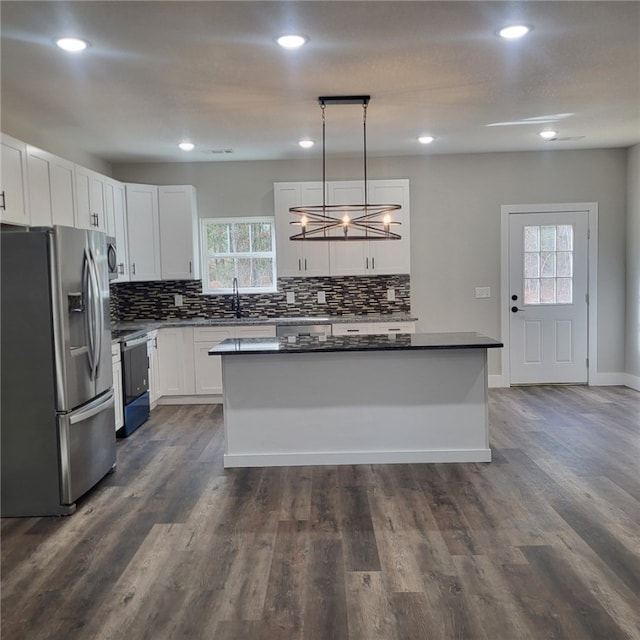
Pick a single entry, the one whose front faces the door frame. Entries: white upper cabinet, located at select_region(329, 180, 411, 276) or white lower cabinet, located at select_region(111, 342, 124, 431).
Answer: the white lower cabinet

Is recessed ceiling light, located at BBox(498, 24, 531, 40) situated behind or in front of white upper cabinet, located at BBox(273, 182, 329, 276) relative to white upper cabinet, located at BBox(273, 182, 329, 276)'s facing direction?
in front

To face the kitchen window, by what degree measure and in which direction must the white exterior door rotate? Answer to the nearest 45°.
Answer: approximately 90° to its right

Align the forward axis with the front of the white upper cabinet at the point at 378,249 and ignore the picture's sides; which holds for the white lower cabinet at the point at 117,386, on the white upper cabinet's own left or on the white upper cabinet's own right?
on the white upper cabinet's own right

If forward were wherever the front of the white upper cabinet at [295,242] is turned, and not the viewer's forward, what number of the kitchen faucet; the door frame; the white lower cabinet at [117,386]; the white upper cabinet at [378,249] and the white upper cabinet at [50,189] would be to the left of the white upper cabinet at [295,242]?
2

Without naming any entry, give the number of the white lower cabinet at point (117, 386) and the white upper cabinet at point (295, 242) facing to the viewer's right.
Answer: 1

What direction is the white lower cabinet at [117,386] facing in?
to the viewer's right

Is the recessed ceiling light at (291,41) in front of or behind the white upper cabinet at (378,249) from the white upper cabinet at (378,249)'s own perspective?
in front

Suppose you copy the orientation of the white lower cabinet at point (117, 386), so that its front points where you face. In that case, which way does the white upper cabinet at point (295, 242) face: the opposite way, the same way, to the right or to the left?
to the right

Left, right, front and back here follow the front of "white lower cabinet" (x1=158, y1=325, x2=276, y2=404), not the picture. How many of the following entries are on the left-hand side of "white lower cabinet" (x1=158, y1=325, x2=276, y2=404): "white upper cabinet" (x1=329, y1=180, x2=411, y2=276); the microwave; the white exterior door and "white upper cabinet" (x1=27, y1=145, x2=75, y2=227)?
2

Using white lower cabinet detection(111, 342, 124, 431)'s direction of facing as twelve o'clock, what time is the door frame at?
The door frame is roughly at 12 o'clock from the white lower cabinet.

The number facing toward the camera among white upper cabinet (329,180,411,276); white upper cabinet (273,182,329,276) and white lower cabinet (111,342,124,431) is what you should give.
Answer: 2

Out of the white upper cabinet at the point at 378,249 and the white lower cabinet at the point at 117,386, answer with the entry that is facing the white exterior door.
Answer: the white lower cabinet
